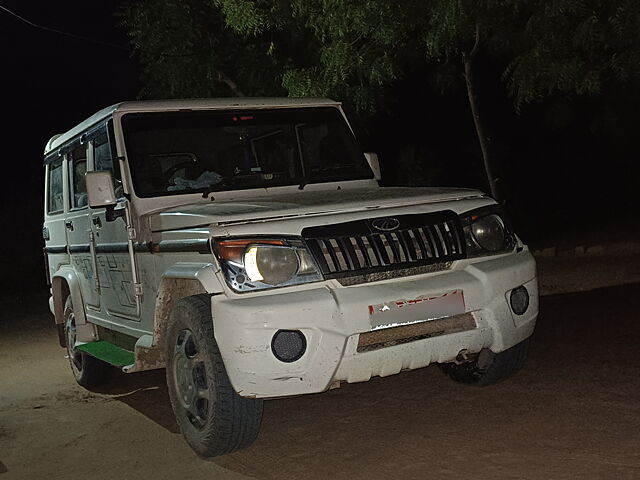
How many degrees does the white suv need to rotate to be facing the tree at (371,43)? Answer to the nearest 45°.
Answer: approximately 135° to its left

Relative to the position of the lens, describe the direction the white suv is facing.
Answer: facing the viewer and to the right of the viewer
